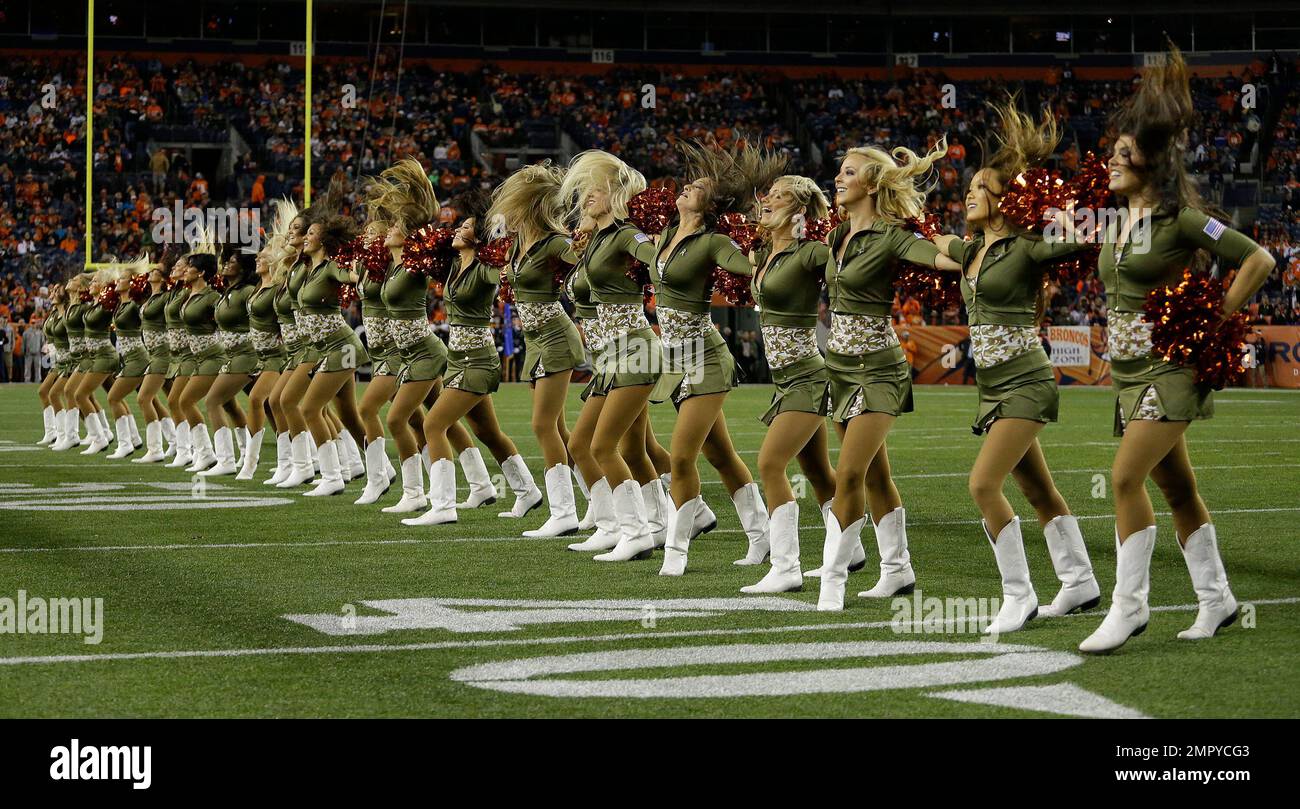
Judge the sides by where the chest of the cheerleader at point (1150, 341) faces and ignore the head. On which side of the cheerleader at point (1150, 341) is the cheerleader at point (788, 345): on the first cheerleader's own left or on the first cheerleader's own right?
on the first cheerleader's own right

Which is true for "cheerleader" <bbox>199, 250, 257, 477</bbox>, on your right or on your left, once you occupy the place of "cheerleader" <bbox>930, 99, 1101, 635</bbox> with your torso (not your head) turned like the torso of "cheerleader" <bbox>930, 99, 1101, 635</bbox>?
on your right

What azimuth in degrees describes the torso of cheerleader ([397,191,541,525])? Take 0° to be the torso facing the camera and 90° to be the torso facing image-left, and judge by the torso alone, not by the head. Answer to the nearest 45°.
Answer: approximately 45°

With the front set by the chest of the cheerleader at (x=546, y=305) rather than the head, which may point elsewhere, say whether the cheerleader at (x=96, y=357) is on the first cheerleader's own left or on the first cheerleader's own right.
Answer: on the first cheerleader's own right

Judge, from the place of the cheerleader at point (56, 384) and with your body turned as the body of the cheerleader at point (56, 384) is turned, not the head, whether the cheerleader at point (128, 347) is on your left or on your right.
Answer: on your left

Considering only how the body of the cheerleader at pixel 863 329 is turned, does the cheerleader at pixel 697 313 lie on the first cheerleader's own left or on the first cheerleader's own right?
on the first cheerleader's own right

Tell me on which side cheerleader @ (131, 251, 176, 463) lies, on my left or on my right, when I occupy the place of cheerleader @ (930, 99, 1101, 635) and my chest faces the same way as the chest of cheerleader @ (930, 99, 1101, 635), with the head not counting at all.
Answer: on my right

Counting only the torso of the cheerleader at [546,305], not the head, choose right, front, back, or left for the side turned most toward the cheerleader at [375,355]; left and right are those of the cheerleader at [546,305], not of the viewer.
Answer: right

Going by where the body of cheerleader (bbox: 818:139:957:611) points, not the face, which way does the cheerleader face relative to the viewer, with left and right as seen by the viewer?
facing the viewer and to the left of the viewer

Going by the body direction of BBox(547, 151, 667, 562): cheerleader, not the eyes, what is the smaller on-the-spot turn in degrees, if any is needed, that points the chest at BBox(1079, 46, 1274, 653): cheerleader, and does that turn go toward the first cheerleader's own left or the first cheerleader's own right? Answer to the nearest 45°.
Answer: approximately 90° to the first cheerleader's own left
